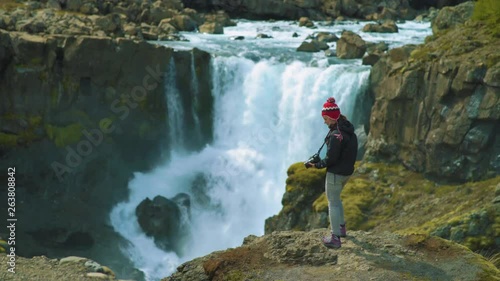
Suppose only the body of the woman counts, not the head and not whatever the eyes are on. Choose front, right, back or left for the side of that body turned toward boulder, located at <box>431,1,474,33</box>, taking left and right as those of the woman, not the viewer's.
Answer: right

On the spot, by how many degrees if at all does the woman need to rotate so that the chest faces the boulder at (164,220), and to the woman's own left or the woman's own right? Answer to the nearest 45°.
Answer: approximately 45° to the woman's own right

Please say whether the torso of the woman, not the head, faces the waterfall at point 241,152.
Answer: no

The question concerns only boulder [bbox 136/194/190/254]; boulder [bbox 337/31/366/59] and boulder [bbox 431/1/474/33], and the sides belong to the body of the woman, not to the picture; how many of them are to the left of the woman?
0

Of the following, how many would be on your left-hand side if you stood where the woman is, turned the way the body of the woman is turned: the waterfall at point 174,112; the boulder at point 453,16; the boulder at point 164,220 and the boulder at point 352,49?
0

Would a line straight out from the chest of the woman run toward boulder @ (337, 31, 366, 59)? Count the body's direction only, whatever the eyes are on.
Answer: no

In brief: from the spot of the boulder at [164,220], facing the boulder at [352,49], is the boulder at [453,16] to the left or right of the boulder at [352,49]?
right

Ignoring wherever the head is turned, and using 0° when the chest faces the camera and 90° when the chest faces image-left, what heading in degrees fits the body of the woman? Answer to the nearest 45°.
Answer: approximately 90°

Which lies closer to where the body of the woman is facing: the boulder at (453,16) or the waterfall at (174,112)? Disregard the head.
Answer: the waterfall

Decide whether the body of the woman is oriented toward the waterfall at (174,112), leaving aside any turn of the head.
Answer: no
